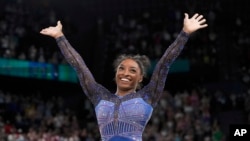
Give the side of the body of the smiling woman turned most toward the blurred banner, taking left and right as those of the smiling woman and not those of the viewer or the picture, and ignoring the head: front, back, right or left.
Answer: back

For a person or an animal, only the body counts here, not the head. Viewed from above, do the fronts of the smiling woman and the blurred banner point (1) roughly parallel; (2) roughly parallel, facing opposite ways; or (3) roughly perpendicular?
roughly parallel

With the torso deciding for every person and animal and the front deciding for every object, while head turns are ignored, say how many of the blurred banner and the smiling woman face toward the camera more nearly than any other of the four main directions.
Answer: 2

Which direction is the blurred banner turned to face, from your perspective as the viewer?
facing the viewer

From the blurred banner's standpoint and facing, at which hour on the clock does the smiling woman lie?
The smiling woman is roughly at 12 o'clock from the blurred banner.

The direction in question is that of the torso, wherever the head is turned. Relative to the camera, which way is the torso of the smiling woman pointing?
toward the camera
